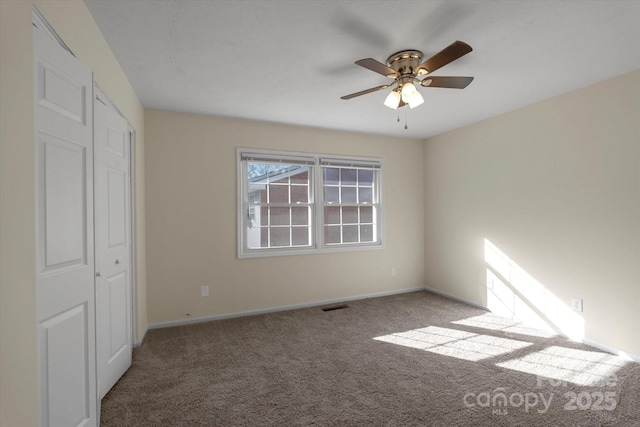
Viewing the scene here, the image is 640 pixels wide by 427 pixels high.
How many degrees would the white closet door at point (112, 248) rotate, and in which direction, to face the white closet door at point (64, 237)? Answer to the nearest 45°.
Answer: approximately 45° to its right

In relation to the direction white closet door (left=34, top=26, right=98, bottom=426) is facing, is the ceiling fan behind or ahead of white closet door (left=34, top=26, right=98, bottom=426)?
ahead

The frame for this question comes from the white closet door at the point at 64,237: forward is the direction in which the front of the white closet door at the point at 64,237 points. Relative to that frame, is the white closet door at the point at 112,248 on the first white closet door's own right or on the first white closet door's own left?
on the first white closet door's own left

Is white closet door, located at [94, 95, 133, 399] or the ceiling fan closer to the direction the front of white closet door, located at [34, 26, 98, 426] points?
the ceiling fan

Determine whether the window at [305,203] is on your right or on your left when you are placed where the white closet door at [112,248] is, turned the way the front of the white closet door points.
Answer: on your left

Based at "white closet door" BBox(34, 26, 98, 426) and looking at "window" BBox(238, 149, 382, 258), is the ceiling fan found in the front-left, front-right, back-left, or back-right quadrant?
front-right

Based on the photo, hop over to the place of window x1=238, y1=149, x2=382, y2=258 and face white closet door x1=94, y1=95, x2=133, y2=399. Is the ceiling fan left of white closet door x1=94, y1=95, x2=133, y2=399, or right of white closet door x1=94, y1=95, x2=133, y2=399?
left

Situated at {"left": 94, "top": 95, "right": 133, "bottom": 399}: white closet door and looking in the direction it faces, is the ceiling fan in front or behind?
in front

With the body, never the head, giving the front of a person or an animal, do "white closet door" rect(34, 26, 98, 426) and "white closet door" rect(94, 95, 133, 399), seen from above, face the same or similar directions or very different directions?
same or similar directions

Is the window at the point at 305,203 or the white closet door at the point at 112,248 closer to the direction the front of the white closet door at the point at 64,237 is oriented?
the window

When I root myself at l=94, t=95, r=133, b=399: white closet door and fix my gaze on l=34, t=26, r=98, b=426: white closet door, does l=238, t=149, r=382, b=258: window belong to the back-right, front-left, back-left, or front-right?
back-left

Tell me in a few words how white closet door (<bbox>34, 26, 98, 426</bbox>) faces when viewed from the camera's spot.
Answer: facing the viewer and to the right of the viewer

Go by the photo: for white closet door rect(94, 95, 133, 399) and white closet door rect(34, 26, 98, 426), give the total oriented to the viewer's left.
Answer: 0

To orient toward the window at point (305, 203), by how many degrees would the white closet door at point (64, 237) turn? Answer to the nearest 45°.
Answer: approximately 90° to its left

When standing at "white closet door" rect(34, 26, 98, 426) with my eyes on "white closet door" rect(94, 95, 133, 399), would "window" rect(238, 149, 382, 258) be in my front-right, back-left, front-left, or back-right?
front-right
